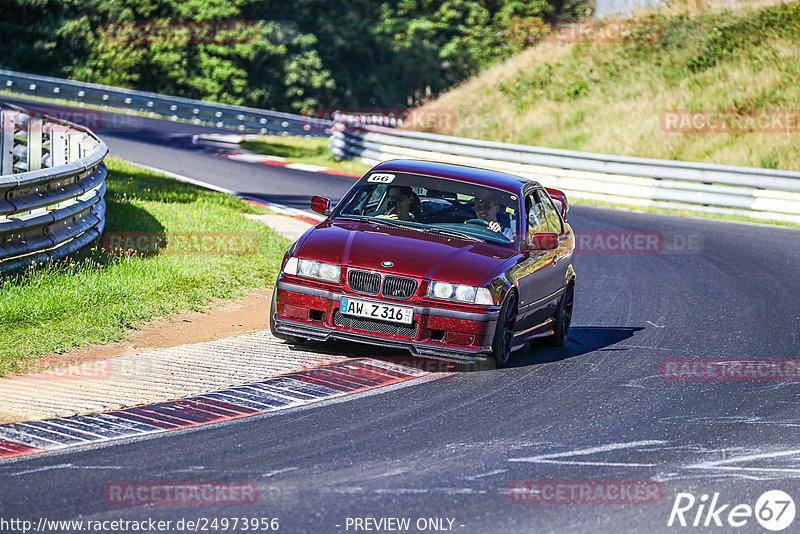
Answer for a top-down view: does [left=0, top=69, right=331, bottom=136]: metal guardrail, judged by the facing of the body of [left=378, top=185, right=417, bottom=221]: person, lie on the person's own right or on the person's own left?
on the person's own right

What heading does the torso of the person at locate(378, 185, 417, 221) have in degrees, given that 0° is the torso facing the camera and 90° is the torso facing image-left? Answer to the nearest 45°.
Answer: approximately 45°

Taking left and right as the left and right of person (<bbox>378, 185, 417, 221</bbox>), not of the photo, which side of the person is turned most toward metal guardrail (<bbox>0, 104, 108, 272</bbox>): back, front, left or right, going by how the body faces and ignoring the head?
right

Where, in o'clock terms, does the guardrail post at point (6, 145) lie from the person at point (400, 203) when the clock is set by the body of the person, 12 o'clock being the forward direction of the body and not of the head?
The guardrail post is roughly at 3 o'clock from the person.

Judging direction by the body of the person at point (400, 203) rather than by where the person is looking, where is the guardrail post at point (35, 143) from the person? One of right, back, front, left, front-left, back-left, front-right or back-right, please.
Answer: right
